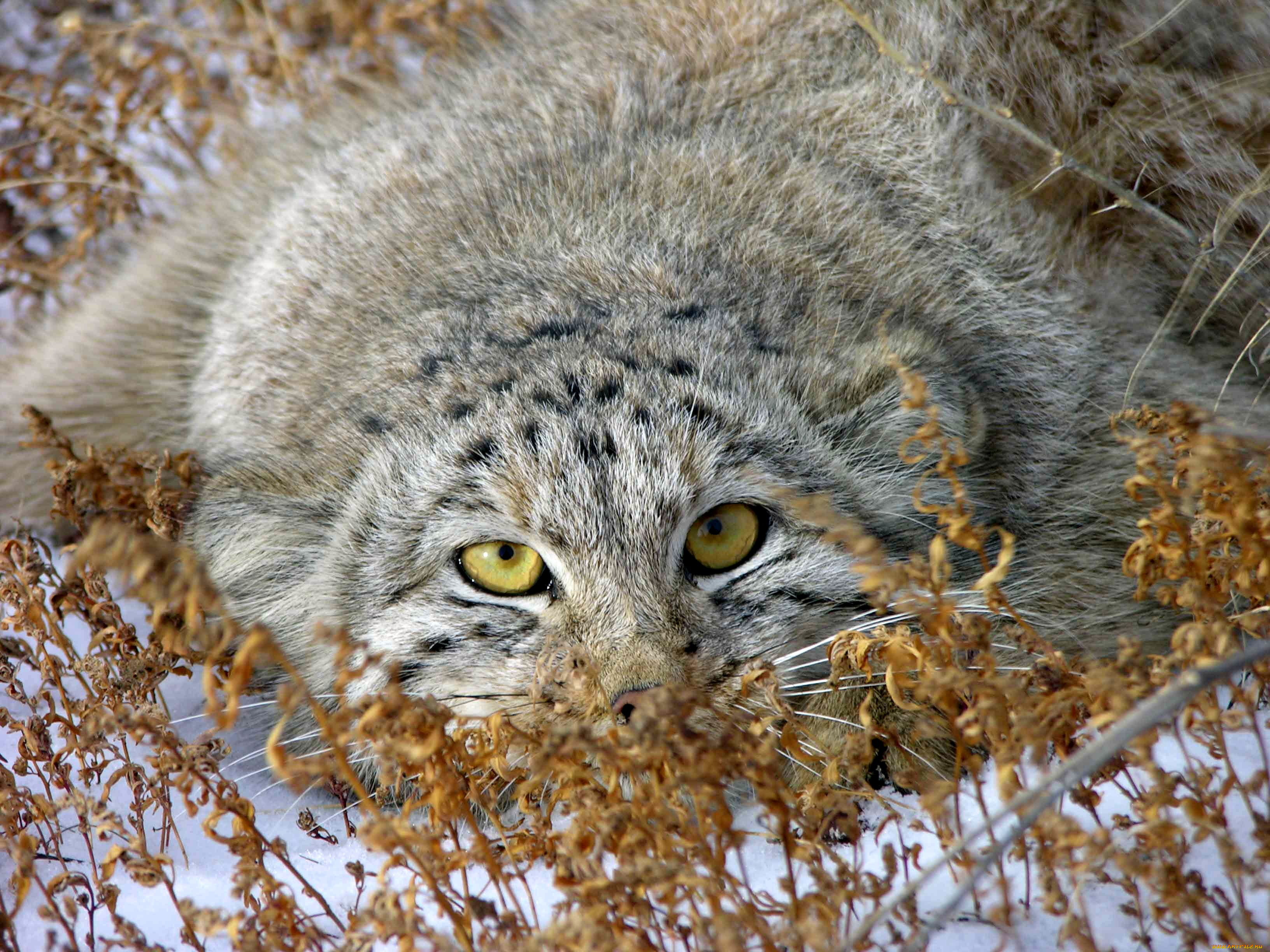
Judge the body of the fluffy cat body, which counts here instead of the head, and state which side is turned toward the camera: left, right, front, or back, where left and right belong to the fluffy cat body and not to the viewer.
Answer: front
